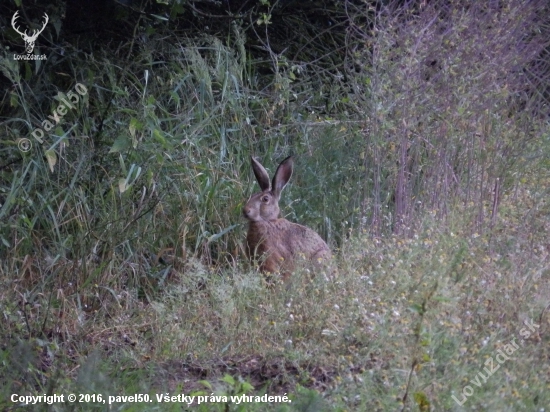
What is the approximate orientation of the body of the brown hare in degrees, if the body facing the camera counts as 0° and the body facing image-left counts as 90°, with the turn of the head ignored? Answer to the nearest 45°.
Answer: approximately 45°

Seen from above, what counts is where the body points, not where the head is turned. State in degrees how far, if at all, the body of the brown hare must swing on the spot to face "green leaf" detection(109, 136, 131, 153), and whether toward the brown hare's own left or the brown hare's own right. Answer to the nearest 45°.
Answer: approximately 45° to the brown hare's own right
